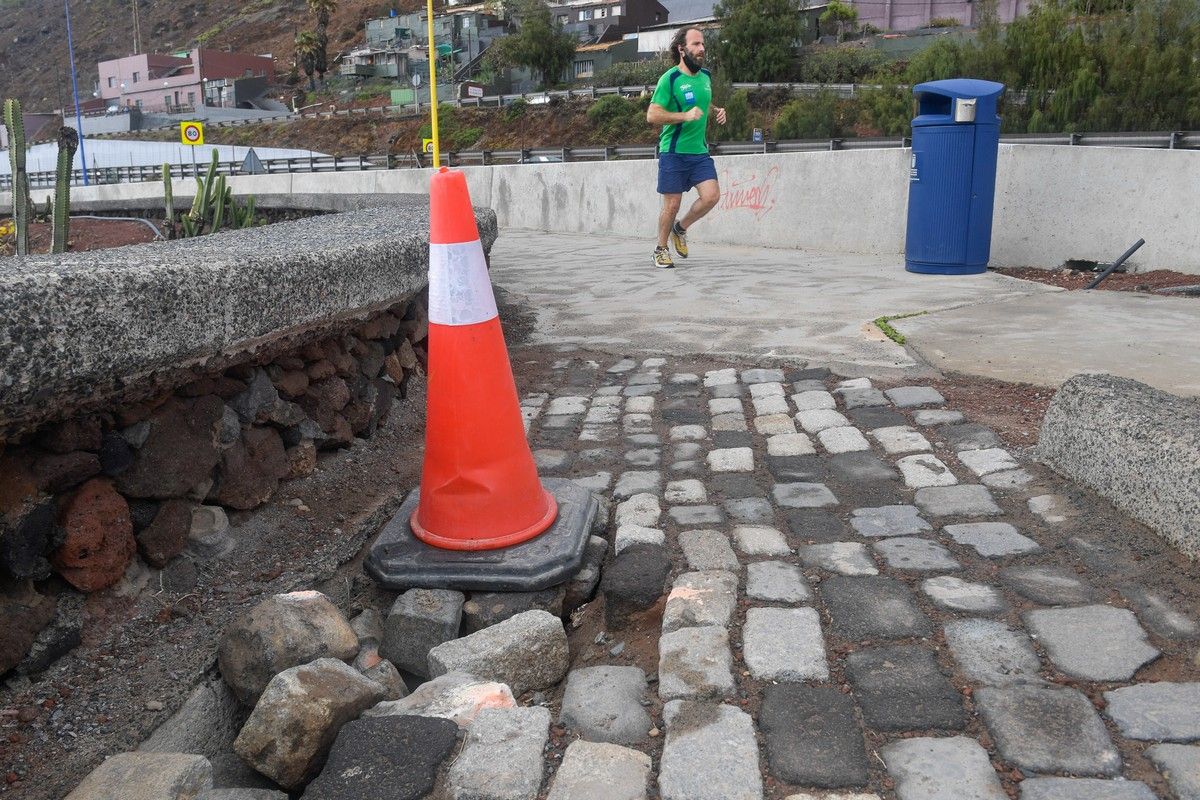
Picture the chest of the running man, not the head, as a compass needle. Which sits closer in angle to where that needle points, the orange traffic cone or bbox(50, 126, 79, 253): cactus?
the orange traffic cone

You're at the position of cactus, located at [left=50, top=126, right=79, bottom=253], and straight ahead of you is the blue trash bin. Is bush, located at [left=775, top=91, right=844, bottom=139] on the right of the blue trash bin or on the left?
left

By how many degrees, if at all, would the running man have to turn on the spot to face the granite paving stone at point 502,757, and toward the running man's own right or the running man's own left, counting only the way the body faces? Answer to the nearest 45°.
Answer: approximately 45° to the running man's own right

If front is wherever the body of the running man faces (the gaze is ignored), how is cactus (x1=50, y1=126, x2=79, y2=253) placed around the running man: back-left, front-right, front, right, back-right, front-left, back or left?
right

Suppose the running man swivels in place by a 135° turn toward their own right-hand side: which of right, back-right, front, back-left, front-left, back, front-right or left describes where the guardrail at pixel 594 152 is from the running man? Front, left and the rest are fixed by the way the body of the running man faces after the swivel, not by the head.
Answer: right

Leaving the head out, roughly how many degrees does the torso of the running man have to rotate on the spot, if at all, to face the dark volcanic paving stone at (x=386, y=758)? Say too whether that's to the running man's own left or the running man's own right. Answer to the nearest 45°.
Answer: approximately 45° to the running man's own right

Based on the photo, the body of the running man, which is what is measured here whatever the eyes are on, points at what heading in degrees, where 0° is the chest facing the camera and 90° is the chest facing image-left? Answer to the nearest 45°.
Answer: approximately 315°

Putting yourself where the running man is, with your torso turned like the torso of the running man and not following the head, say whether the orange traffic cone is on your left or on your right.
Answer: on your right

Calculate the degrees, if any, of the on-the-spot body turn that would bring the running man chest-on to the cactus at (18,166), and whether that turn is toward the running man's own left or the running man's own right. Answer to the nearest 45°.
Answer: approximately 90° to the running man's own right

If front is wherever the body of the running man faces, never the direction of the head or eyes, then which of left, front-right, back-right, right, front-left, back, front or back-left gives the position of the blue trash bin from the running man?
front-left

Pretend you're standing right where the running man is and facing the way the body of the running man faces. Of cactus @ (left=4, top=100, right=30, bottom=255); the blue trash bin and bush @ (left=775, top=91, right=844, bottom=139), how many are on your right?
1

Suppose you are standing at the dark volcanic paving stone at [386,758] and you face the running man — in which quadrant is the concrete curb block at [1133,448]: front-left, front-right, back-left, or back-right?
front-right

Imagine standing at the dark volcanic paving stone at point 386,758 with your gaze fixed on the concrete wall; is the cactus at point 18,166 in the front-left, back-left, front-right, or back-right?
front-left

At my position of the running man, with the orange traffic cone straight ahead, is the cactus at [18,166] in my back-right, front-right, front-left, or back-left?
front-right
